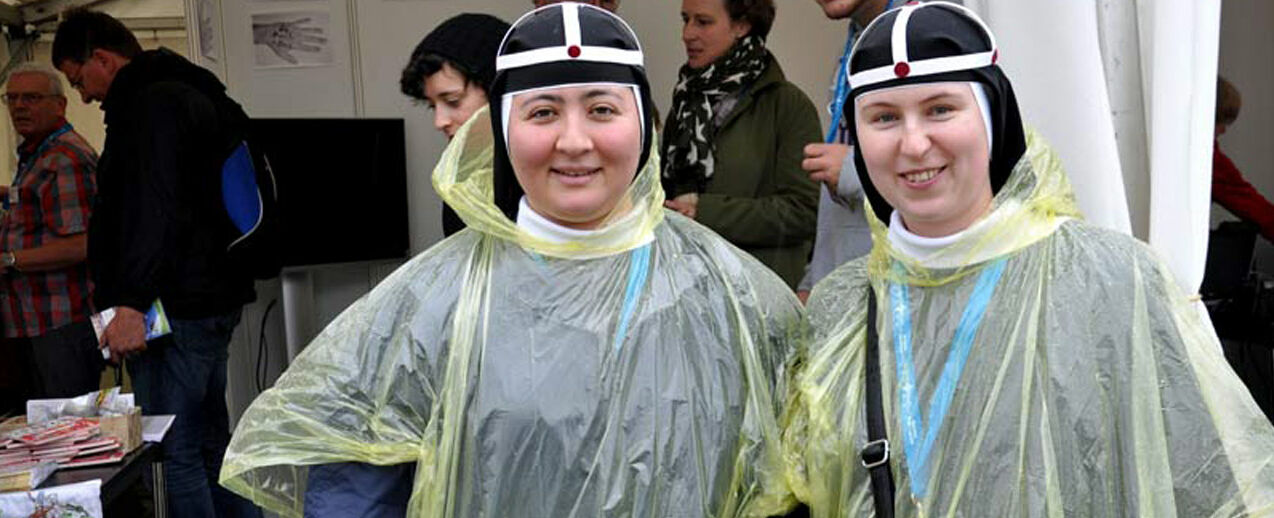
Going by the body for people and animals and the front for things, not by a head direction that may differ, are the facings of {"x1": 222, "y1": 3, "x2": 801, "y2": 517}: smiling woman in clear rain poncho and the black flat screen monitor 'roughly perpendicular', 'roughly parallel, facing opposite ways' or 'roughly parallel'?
roughly parallel

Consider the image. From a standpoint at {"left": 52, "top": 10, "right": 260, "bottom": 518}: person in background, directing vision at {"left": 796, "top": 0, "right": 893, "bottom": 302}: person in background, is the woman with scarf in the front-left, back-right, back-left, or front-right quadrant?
front-left

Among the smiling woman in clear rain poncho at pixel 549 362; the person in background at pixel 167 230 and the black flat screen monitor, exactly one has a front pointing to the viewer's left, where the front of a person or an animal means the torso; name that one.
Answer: the person in background

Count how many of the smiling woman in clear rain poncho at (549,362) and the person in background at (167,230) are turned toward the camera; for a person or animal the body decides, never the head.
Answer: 1

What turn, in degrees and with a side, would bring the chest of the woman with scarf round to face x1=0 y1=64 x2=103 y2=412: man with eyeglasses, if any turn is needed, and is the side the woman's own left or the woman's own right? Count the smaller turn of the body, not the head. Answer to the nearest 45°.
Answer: approximately 45° to the woman's own right

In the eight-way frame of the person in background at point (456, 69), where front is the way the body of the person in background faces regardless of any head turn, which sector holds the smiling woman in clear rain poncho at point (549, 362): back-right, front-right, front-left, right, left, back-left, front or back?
front-left

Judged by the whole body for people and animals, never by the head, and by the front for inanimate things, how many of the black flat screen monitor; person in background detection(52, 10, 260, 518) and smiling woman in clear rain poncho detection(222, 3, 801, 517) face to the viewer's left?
1

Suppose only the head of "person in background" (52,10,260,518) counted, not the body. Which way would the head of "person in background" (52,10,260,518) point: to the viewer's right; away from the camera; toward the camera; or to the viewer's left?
to the viewer's left

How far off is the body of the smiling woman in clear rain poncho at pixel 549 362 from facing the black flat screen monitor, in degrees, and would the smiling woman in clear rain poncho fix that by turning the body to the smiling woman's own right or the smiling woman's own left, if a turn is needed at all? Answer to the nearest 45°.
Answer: approximately 180°

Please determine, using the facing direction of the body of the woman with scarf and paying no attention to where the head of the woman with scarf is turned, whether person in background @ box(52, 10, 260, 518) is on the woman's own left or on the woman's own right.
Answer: on the woman's own right

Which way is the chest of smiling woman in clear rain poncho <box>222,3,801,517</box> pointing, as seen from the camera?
toward the camera

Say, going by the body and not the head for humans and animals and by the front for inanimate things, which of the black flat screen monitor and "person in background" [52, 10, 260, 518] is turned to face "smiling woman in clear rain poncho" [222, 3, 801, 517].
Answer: the black flat screen monitor

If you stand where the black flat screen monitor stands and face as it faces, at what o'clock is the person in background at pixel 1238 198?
The person in background is roughly at 10 o'clock from the black flat screen monitor.

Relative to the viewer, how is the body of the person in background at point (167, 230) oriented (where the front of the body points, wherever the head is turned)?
to the viewer's left

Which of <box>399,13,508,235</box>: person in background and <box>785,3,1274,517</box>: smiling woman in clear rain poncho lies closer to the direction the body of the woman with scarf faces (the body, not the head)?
the person in background
